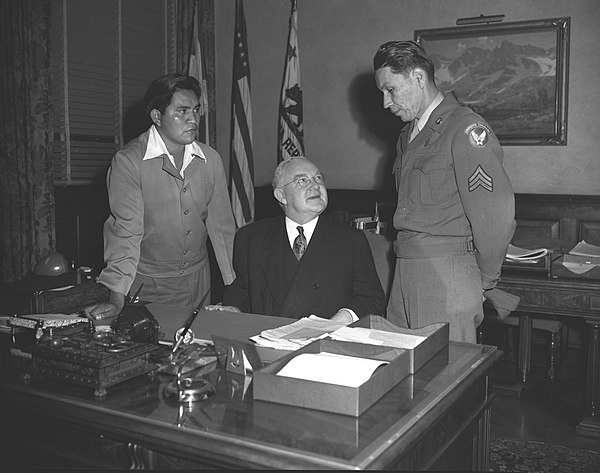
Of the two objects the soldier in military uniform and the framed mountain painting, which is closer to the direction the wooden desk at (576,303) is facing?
the soldier in military uniform

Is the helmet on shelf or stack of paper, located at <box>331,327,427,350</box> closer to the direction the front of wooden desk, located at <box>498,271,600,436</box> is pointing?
the stack of paper

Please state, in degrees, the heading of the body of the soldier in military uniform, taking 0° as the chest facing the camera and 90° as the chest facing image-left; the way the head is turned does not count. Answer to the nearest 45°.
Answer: approximately 45°

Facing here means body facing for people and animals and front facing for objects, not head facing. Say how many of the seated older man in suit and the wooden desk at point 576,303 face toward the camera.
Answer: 2

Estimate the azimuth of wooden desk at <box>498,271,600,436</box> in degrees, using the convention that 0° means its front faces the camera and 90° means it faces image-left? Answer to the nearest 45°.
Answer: approximately 0°

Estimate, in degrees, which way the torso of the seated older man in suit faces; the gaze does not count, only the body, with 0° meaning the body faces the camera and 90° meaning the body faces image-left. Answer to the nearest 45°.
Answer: approximately 0°

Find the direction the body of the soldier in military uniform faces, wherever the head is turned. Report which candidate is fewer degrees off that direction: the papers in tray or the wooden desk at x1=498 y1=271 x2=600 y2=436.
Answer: the papers in tray

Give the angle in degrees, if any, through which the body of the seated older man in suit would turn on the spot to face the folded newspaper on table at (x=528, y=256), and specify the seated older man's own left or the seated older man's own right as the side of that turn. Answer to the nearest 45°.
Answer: approximately 135° to the seated older man's own left

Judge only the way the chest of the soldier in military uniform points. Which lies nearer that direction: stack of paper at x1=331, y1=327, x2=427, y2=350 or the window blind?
the stack of paper

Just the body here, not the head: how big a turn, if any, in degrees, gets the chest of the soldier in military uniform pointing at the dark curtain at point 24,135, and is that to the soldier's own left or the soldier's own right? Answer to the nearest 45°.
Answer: approximately 90° to the soldier's own right

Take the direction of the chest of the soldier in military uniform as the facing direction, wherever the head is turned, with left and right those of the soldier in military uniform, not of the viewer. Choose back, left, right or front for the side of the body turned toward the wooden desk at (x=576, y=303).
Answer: back
